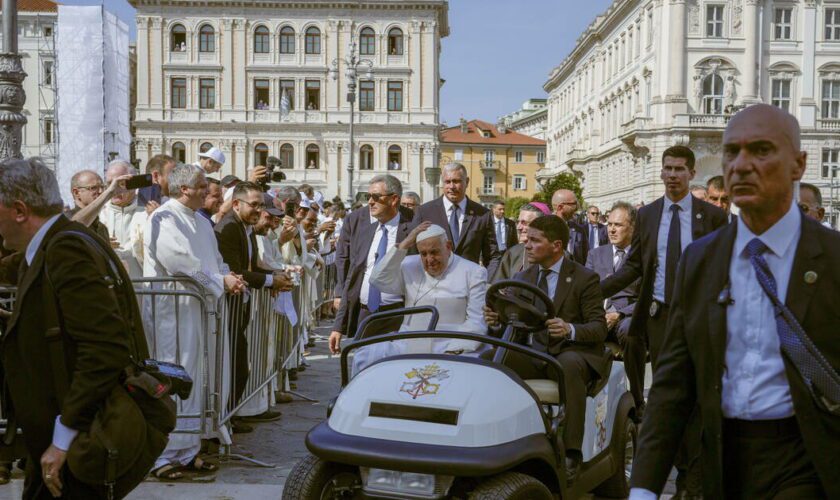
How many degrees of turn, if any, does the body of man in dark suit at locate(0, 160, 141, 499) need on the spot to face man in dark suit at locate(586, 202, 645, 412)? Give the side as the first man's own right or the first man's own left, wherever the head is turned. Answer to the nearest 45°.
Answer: approximately 135° to the first man's own right

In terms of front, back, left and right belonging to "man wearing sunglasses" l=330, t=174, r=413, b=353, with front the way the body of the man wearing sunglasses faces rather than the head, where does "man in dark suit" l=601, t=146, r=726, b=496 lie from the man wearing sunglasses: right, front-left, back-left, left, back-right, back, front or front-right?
front-left

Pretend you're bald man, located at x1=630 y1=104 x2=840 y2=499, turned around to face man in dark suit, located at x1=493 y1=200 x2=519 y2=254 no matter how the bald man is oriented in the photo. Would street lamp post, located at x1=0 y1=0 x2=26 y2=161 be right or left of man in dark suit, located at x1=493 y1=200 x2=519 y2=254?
left

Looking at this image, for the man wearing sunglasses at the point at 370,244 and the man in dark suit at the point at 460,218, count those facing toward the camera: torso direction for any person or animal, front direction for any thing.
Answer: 2

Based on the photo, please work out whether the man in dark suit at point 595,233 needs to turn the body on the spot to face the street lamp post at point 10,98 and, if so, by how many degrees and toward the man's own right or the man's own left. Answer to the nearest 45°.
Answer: approximately 45° to the man's own right

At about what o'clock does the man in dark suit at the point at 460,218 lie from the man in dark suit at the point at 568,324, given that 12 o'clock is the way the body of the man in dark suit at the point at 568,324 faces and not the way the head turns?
the man in dark suit at the point at 460,218 is roughly at 4 o'clock from the man in dark suit at the point at 568,324.

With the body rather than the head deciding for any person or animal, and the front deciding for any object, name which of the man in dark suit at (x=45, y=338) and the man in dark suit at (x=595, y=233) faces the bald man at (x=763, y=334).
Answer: the man in dark suit at (x=595, y=233)

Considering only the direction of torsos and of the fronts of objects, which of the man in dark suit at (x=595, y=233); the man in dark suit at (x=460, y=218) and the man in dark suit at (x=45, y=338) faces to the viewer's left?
the man in dark suit at (x=45, y=338)

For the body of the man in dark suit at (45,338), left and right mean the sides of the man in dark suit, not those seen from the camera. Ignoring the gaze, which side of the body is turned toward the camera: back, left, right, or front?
left

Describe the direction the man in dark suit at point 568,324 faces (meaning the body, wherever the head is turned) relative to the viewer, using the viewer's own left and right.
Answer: facing the viewer and to the left of the viewer

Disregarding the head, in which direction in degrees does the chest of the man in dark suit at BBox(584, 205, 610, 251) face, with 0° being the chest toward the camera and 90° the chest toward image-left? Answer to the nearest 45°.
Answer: approximately 0°

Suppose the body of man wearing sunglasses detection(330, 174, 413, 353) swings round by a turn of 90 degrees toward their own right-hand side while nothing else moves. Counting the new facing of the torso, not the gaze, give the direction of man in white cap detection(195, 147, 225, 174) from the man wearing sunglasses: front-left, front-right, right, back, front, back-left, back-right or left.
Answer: front-right

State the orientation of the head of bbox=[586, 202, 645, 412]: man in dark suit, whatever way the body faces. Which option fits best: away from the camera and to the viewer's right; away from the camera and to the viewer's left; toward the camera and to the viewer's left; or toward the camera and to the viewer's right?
toward the camera and to the viewer's left
